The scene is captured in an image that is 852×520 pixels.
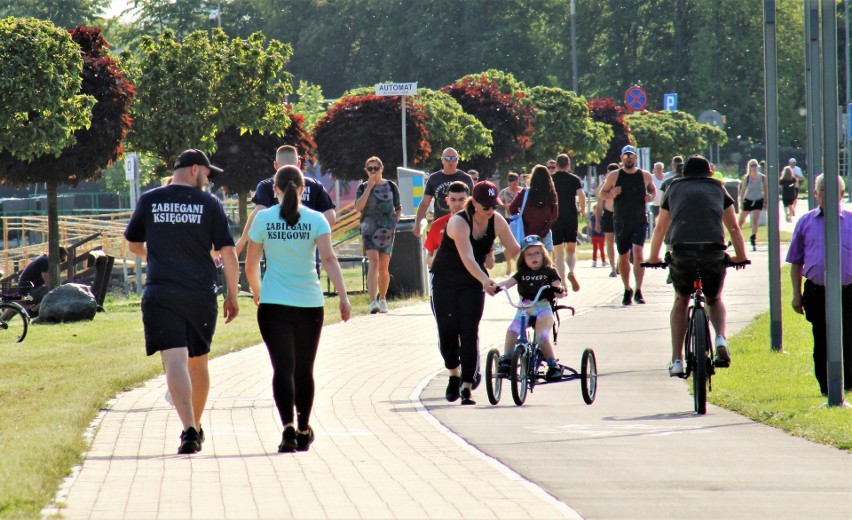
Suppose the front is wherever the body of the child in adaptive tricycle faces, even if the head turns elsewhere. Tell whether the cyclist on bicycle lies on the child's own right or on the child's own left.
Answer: on the child's own left

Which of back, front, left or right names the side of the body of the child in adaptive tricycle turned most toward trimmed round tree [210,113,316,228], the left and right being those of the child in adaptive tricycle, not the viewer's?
back

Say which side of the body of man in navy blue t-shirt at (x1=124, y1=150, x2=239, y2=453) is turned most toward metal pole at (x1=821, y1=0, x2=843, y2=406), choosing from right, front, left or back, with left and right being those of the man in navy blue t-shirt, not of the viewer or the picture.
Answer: right

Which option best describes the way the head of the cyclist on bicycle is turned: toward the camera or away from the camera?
away from the camera

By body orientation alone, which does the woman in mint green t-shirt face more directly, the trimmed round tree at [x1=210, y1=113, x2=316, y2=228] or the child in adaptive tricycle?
the trimmed round tree

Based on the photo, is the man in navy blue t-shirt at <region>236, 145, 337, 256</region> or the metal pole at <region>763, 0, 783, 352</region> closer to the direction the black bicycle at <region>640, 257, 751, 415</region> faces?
the metal pole

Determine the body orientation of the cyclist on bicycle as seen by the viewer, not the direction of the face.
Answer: away from the camera

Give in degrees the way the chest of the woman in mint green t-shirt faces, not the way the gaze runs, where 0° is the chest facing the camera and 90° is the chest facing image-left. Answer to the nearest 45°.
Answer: approximately 180°

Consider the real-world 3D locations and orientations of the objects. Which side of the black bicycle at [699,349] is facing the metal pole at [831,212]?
right

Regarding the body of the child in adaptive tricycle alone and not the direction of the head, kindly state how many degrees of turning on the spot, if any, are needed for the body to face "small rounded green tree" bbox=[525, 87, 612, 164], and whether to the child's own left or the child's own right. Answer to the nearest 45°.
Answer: approximately 180°

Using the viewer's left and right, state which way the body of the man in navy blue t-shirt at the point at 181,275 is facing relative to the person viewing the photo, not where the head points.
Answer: facing away from the viewer
